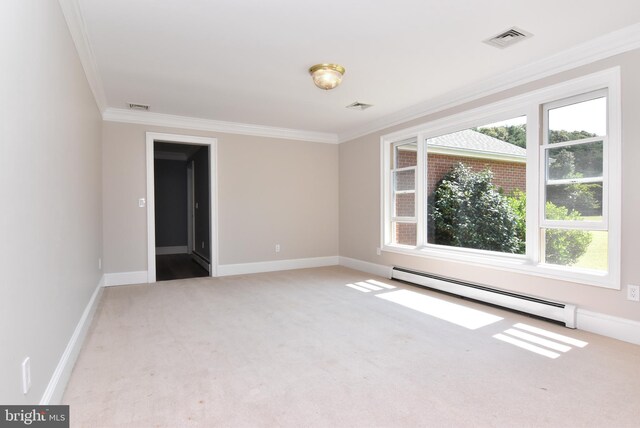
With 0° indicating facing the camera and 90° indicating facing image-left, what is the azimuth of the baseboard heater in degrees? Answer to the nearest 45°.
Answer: approximately 45°

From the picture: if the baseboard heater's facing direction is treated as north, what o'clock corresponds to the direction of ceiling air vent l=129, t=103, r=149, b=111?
The ceiling air vent is roughly at 1 o'clock from the baseboard heater.
